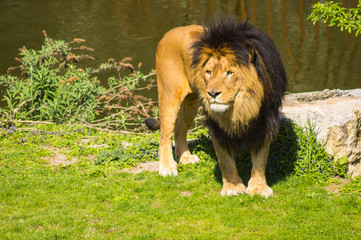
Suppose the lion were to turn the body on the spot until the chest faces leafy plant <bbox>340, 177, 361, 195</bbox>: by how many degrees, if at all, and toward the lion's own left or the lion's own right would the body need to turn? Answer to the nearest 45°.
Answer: approximately 45° to the lion's own left

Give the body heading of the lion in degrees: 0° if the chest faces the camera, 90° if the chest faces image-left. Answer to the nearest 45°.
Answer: approximately 315°

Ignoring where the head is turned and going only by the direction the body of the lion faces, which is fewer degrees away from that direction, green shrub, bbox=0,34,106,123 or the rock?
the rock

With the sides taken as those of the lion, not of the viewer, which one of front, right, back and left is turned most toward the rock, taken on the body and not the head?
left

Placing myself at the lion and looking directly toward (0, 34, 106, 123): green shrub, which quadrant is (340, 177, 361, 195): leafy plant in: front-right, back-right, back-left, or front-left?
back-right

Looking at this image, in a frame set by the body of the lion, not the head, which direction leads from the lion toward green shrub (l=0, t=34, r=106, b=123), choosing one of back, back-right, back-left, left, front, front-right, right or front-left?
back

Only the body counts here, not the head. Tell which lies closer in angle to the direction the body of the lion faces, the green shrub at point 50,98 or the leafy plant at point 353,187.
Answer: the leafy plant
